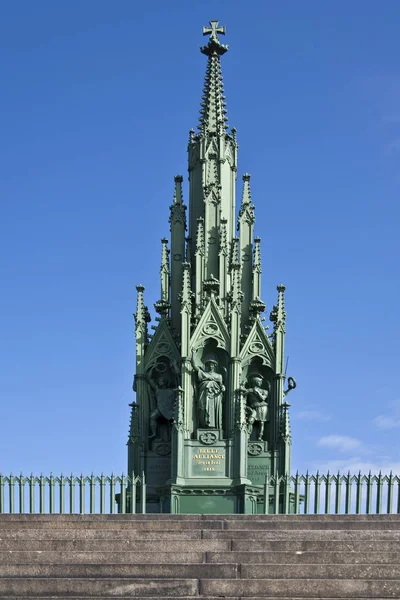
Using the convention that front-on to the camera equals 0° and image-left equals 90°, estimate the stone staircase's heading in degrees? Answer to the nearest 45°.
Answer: approximately 0°
